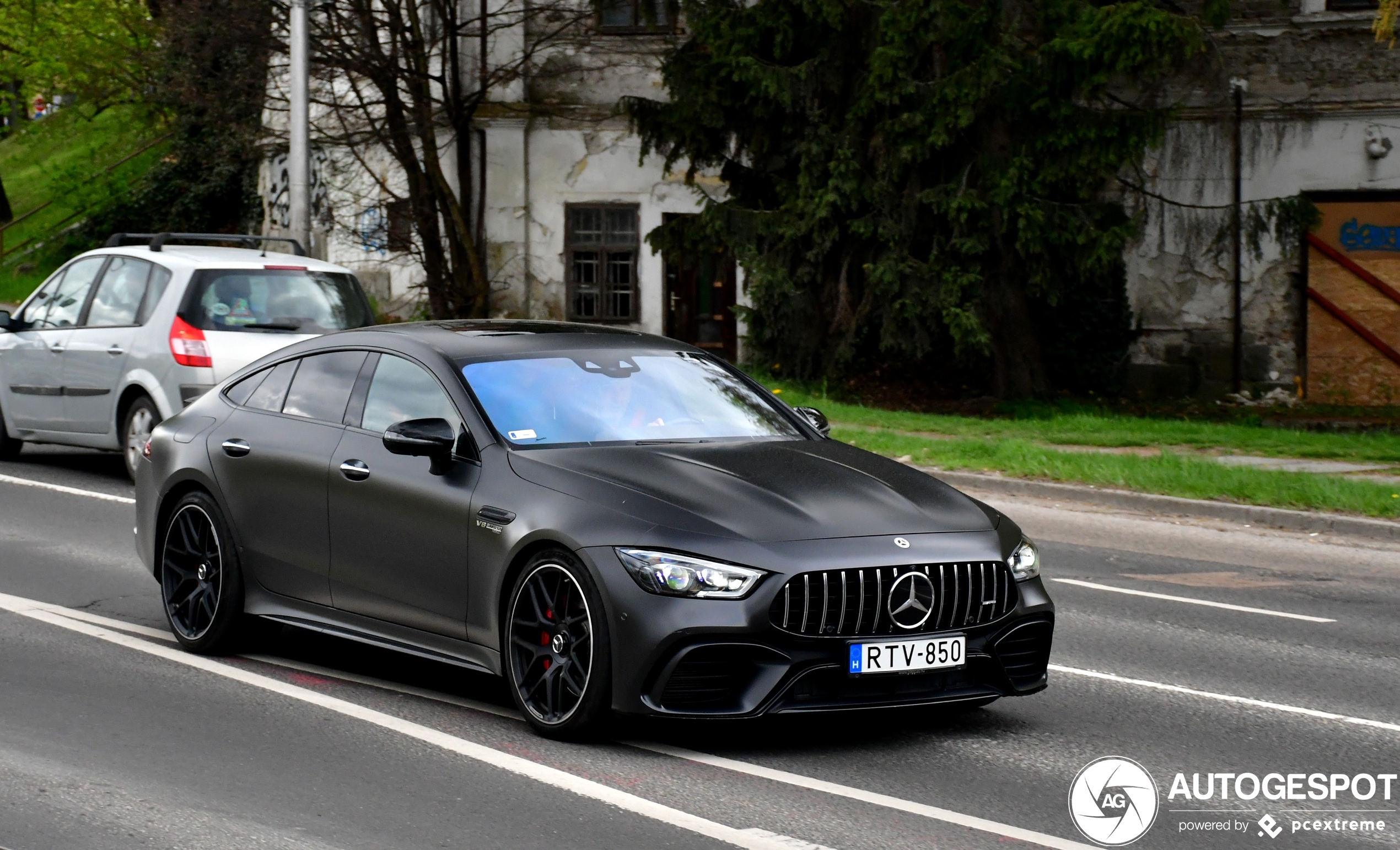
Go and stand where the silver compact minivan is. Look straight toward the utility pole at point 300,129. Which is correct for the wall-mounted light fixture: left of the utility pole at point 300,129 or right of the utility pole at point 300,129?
right

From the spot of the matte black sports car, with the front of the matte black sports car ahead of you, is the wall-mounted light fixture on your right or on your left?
on your left

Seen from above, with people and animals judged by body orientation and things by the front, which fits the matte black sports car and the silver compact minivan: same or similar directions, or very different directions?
very different directions

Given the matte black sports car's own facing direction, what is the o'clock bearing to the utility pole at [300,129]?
The utility pole is roughly at 7 o'clock from the matte black sports car.

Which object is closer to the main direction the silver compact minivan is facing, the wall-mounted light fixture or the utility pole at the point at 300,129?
the utility pole

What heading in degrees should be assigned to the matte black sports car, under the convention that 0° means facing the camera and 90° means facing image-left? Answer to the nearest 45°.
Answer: approximately 315°

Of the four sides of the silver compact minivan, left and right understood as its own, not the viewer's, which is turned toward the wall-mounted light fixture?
right

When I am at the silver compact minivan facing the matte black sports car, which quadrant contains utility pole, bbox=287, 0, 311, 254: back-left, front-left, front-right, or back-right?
back-left

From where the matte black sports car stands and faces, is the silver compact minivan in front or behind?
behind

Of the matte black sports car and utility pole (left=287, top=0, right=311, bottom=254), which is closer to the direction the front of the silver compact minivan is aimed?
the utility pole

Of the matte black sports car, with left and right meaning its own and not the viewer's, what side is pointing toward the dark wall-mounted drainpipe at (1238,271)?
left

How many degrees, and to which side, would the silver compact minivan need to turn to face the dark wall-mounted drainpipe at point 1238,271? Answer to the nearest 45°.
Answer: approximately 90° to its right

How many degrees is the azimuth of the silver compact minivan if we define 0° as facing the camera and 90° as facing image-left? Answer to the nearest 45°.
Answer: approximately 135°
